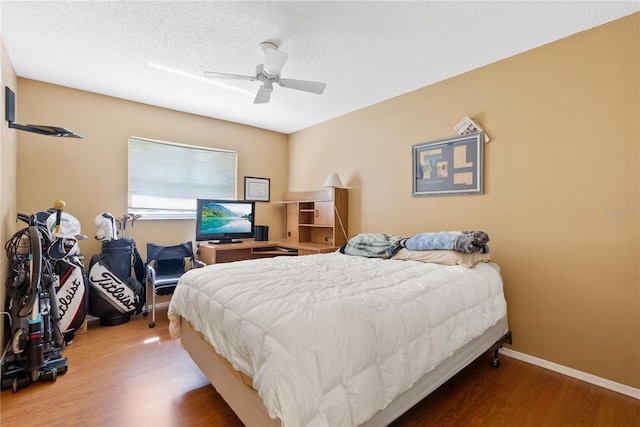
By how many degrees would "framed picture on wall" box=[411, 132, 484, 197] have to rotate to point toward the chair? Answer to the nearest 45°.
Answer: approximately 45° to its right

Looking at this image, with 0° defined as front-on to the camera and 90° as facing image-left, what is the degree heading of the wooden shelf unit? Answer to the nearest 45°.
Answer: approximately 45°

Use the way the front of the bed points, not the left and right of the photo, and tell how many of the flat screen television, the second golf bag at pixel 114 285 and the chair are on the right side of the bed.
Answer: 3

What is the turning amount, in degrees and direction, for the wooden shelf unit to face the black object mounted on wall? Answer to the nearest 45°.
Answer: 0° — it already faces it

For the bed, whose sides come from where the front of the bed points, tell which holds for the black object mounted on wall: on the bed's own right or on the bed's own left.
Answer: on the bed's own right

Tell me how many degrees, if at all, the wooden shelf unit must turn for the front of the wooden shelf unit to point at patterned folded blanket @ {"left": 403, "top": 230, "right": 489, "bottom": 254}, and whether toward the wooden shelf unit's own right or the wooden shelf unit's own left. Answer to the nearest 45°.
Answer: approximately 90° to the wooden shelf unit's own left
